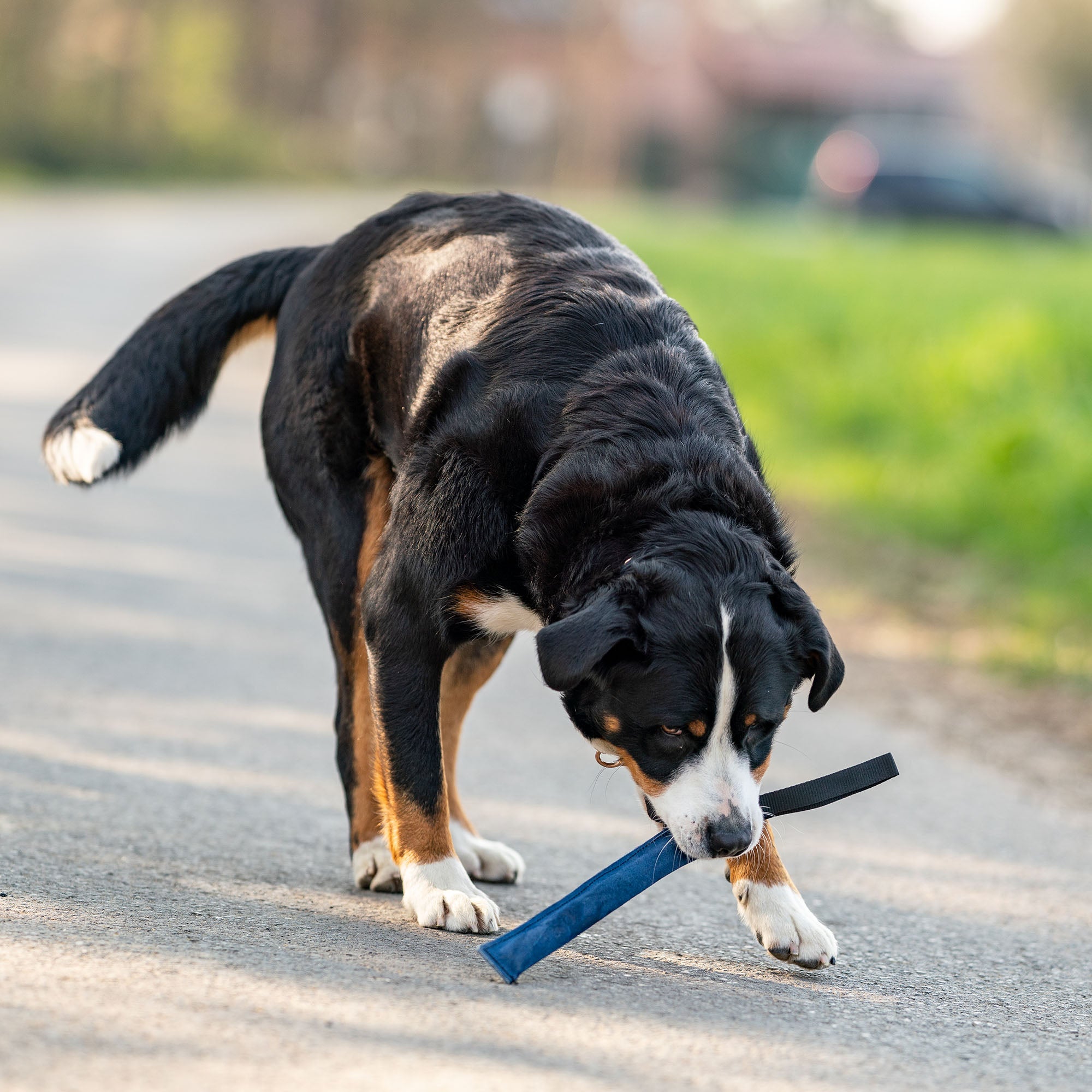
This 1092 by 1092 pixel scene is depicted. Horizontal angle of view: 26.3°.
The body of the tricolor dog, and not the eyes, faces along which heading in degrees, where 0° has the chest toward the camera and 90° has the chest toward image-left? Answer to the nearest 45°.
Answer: approximately 315°
